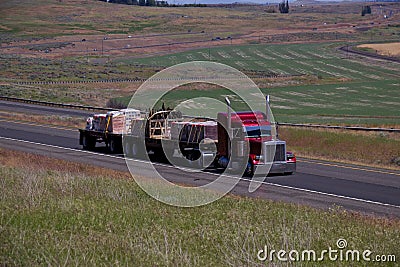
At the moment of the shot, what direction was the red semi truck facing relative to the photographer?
facing the viewer and to the right of the viewer
